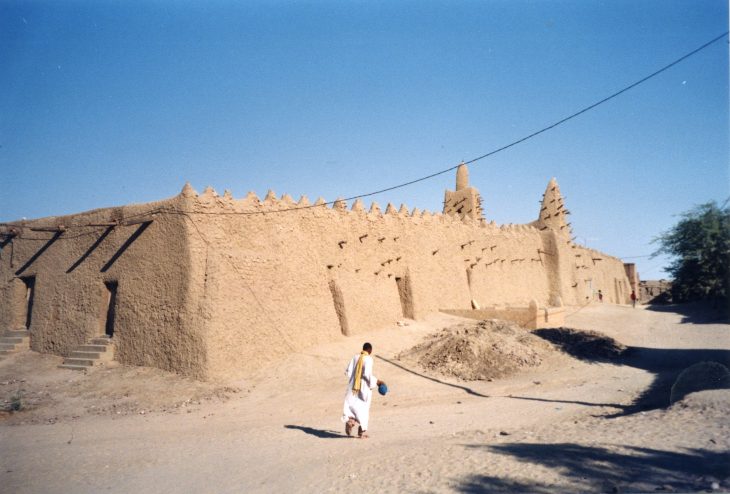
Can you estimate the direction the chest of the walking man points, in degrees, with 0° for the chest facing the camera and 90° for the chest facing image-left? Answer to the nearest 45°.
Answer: approximately 225°

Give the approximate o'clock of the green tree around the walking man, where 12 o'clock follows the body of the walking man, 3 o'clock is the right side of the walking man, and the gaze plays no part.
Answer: The green tree is roughly at 12 o'clock from the walking man.

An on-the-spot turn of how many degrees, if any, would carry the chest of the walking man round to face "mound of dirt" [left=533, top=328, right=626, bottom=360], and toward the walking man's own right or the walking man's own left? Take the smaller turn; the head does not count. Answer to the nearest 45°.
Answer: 0° — they already face it
